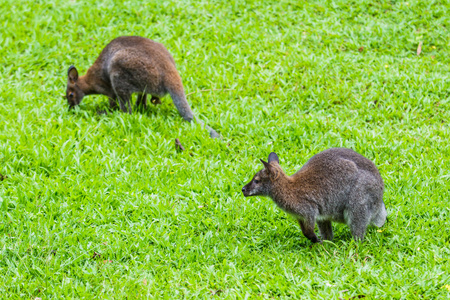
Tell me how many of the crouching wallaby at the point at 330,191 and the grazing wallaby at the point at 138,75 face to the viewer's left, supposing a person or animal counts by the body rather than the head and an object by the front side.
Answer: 2

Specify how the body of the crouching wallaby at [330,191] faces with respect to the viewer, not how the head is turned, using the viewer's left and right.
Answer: facing to the left of the viewer

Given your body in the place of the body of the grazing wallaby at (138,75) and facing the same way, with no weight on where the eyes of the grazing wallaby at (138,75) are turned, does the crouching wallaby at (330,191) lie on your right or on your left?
on your left

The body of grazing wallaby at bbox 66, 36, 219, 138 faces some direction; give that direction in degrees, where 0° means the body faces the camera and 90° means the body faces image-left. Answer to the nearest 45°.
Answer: approximately 90°
